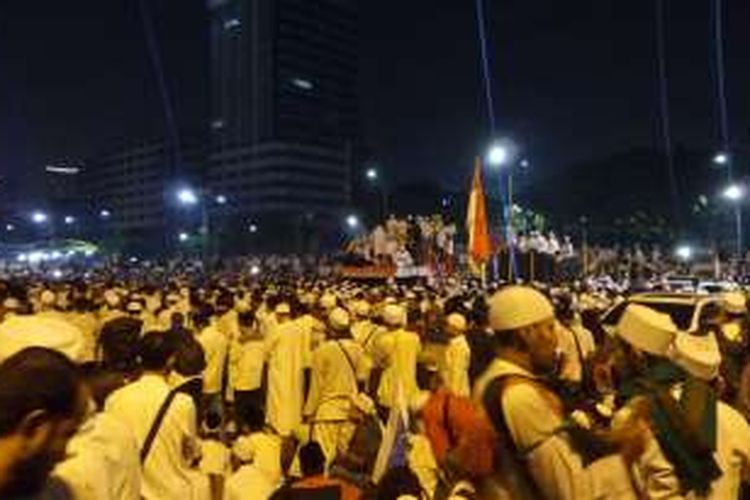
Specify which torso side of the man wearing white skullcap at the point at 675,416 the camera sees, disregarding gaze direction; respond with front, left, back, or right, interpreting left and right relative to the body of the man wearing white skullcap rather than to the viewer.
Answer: left

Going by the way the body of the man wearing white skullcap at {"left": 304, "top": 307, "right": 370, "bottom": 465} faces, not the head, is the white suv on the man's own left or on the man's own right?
on the man's own right

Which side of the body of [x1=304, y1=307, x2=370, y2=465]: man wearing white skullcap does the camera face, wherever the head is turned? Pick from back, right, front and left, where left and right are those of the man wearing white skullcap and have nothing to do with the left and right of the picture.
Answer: back

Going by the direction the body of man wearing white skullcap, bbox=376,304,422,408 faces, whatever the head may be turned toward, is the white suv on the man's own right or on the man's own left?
on the man's own right

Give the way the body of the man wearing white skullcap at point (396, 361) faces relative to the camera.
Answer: away from the camera
